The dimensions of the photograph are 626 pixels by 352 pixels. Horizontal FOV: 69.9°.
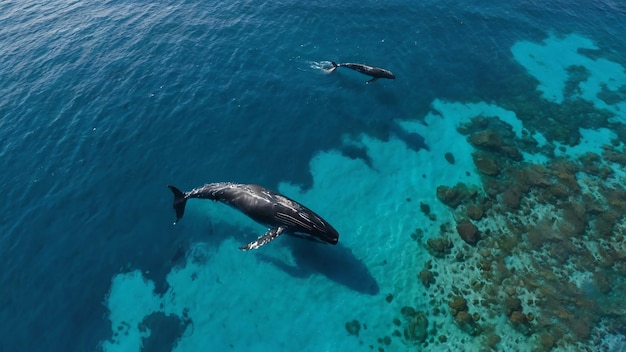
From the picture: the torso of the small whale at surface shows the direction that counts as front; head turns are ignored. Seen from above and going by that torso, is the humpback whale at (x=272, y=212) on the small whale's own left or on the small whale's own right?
on the small whale's own right

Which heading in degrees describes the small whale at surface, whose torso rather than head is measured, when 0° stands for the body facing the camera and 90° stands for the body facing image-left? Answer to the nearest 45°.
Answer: approximately 270°
